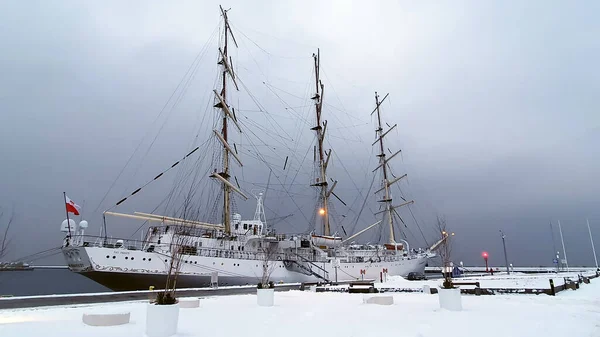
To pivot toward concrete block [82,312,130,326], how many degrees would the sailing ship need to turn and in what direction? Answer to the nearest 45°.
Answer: approximately 135° to its right

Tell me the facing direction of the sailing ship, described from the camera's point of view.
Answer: facing away from the viewer and to the right of the viewer

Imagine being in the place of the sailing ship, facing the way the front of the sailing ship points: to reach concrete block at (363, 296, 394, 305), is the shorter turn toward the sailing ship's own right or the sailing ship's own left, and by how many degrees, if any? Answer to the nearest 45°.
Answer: approximately 135° to the sailing ship's own right
